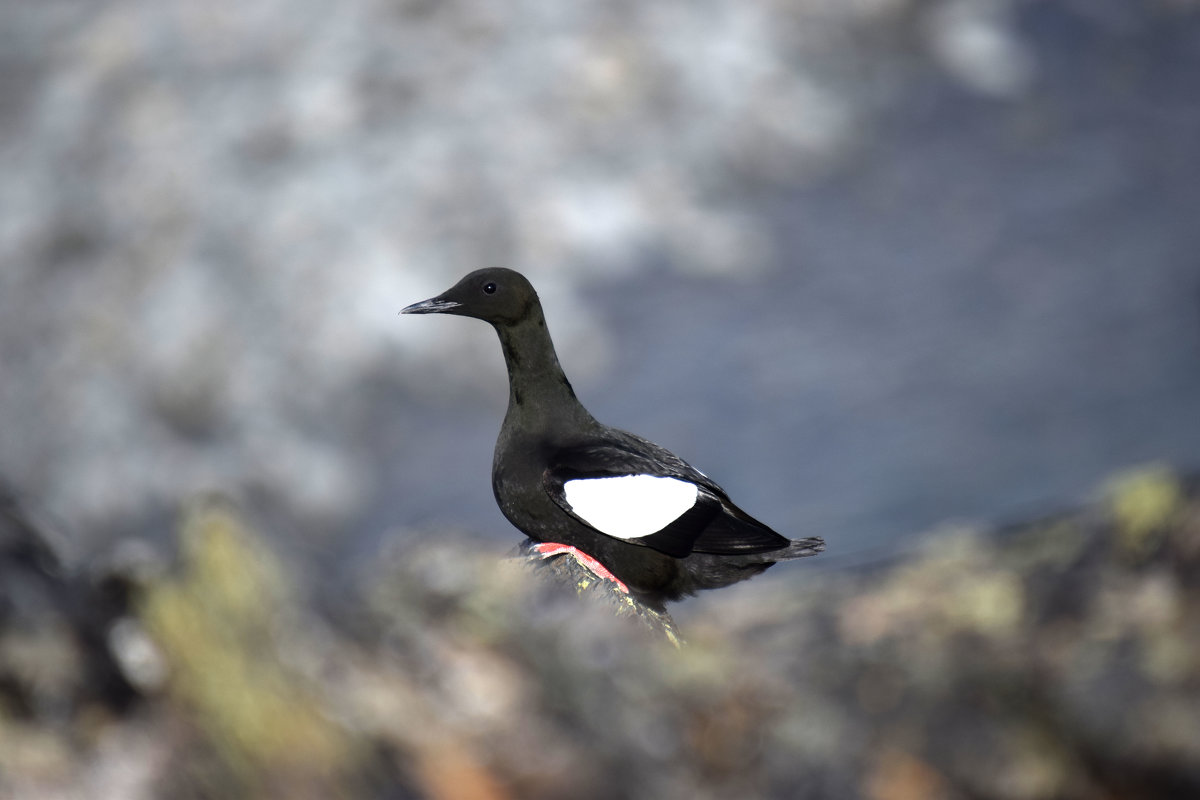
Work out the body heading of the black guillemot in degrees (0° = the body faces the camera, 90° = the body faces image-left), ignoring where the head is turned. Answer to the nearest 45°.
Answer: approximately 90°
